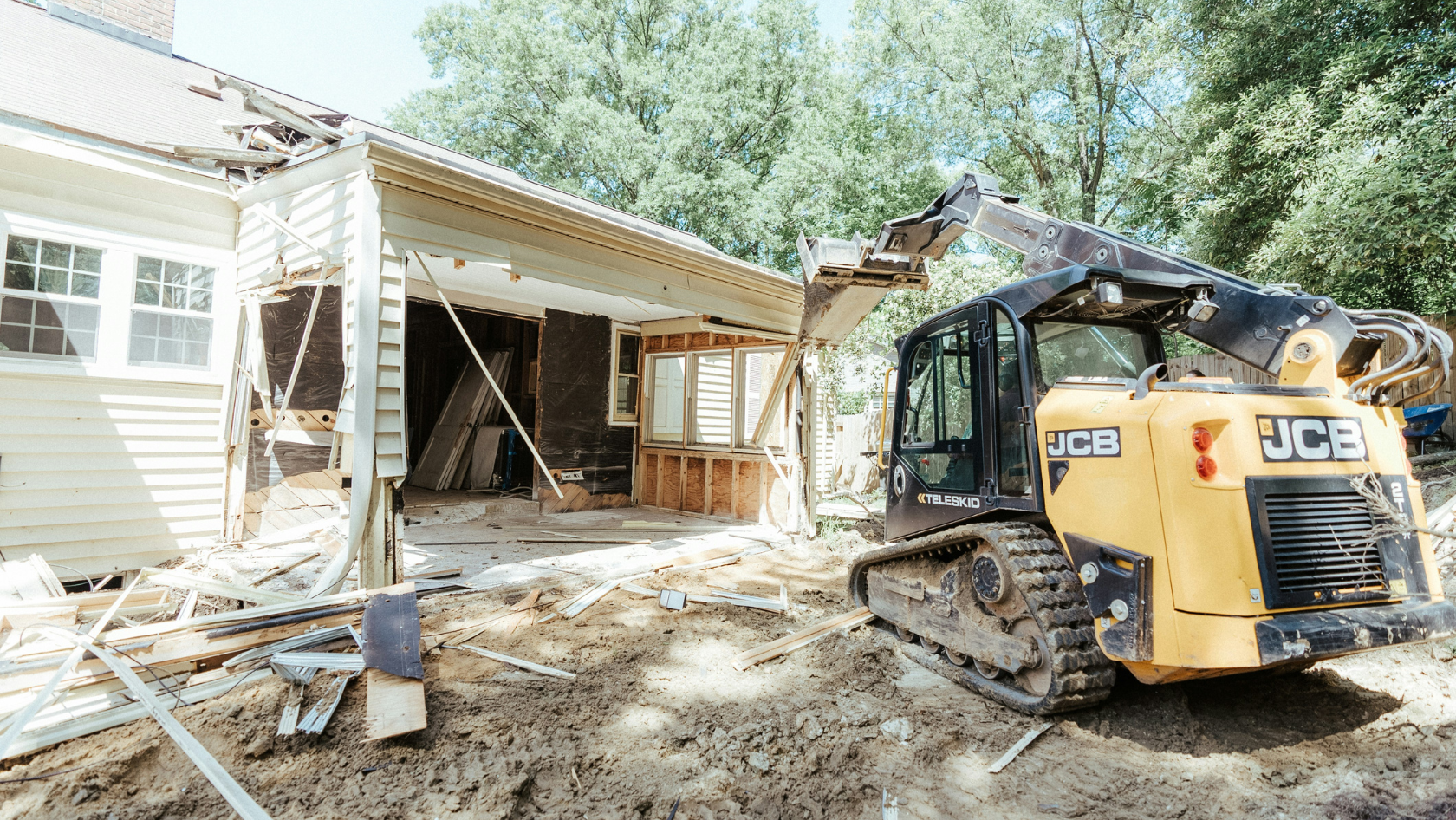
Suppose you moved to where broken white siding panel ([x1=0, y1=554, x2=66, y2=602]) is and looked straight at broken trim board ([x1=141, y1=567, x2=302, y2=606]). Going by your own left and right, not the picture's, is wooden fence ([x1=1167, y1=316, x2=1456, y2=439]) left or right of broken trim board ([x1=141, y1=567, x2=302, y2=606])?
left

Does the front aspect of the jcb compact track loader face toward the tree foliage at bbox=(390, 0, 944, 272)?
yes

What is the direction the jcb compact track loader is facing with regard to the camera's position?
facing away from the viewer and to the left of the viewer

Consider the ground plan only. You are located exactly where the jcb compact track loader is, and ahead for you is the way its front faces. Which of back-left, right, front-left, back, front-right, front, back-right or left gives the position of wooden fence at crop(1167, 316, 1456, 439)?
front-right

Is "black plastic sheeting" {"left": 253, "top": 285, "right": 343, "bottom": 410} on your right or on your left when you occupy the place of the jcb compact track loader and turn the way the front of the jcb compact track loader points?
on your left

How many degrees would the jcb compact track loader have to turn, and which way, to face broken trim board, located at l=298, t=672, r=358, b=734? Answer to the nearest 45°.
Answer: approximately 90° to its left

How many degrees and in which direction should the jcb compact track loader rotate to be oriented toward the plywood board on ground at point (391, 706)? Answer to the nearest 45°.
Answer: approximately 90° to its left

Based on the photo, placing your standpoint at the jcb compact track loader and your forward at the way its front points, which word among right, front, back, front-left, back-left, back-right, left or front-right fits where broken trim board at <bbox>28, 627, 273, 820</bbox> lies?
left

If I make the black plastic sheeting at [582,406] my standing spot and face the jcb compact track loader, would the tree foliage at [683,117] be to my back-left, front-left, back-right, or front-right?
back-left
